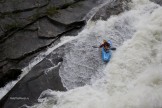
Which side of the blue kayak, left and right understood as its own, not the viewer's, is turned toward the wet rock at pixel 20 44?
right

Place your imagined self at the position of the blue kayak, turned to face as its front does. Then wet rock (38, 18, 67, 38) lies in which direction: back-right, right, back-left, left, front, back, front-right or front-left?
back-right

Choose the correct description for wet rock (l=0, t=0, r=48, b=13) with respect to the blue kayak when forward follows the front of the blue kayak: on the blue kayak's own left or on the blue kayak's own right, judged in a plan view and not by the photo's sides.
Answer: on the blue kayak's own right

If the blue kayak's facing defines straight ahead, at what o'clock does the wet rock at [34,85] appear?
The wet rock is roughly at 2 o'clock from the blue kayak.

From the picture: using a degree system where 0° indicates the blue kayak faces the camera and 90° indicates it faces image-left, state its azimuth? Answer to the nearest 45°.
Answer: approximately 0°

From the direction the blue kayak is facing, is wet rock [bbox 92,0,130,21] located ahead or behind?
behind
